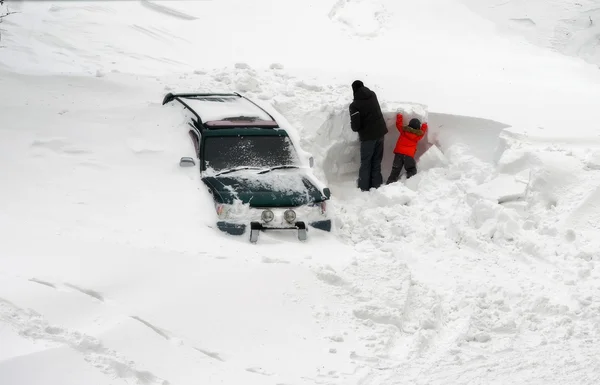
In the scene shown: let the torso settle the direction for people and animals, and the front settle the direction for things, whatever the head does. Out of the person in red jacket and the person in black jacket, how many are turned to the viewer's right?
0

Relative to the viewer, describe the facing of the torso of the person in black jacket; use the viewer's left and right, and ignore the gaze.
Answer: facing away from the viewer and to the left of the viewer

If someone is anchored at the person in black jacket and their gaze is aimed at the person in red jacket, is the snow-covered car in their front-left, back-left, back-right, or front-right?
back-right

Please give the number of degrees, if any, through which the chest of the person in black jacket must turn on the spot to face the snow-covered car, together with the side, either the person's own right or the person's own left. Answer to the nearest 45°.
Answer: approximately 90° to the person's own left

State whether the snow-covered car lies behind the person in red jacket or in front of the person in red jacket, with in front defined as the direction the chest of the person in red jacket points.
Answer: behind

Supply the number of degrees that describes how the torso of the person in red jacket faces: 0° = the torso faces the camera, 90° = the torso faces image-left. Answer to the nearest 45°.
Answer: approximately 180°

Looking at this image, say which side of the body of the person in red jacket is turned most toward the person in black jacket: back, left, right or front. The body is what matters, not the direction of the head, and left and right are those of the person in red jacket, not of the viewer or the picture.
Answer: left
